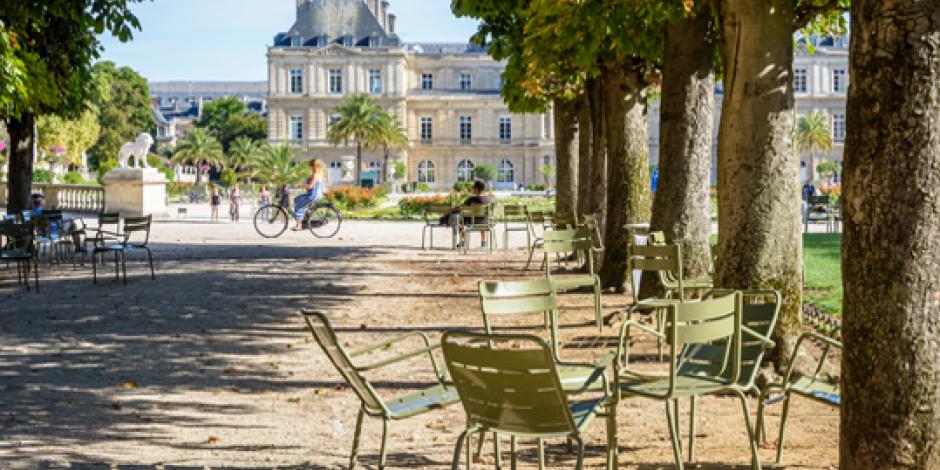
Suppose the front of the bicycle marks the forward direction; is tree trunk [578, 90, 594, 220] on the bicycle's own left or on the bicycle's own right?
on the bicycle's own left

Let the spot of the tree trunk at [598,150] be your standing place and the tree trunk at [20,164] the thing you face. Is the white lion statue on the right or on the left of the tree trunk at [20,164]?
right
